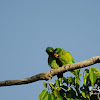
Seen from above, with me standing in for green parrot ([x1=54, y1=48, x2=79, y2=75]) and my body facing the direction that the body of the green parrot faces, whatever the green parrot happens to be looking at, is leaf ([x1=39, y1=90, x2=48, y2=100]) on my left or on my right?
on my left

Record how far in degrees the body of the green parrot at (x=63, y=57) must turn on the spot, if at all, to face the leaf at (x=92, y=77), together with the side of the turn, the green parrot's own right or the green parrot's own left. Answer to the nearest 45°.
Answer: approximately 90° to the green parrot's own left

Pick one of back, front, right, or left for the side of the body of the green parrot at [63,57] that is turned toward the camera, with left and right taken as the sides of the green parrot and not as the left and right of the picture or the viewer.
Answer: left
